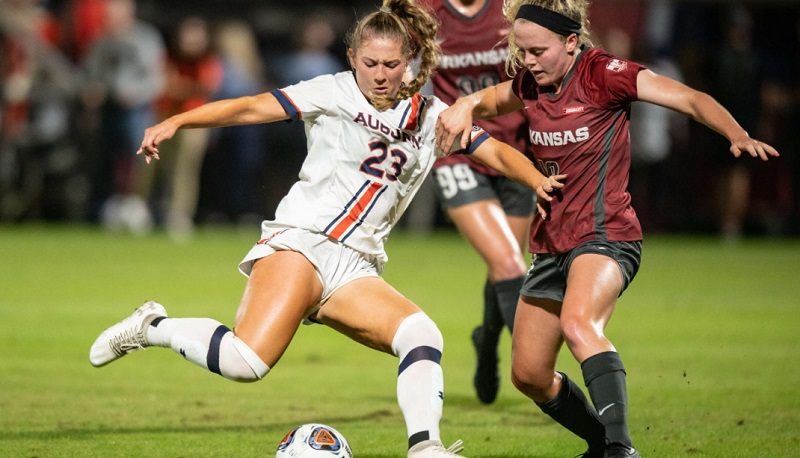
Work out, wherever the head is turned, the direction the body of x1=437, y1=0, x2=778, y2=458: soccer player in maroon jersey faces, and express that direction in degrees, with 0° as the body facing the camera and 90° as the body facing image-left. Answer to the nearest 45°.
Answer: approximately 45°

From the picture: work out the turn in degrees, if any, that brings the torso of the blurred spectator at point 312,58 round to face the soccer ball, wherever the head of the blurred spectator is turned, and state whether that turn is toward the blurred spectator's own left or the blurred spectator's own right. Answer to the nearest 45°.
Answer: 0° — they already face it

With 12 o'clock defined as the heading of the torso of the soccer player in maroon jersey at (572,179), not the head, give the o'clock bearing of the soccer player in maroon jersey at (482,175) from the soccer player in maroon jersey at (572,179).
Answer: the soccer player in maroon jersey at (482,175) is roughly at 4 o'clock from the soccer player in maroon jersey at (572,179).

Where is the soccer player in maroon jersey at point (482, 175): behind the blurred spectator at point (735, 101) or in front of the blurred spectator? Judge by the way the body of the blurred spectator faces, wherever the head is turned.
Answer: in front

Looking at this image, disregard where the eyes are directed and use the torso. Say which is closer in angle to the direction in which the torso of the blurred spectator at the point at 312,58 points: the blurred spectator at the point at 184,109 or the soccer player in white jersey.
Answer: the soccer player in white jersey

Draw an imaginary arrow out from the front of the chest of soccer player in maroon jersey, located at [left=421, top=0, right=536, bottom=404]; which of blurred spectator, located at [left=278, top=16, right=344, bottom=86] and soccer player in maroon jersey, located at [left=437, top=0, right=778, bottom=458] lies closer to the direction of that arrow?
the soccer player in maroon jersey

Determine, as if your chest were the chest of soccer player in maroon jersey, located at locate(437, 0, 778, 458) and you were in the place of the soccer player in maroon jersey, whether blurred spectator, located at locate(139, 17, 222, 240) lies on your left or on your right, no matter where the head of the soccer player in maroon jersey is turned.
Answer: on your right

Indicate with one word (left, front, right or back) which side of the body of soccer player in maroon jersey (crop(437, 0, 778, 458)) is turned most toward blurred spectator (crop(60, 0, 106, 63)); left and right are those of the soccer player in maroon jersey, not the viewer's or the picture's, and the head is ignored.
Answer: right
